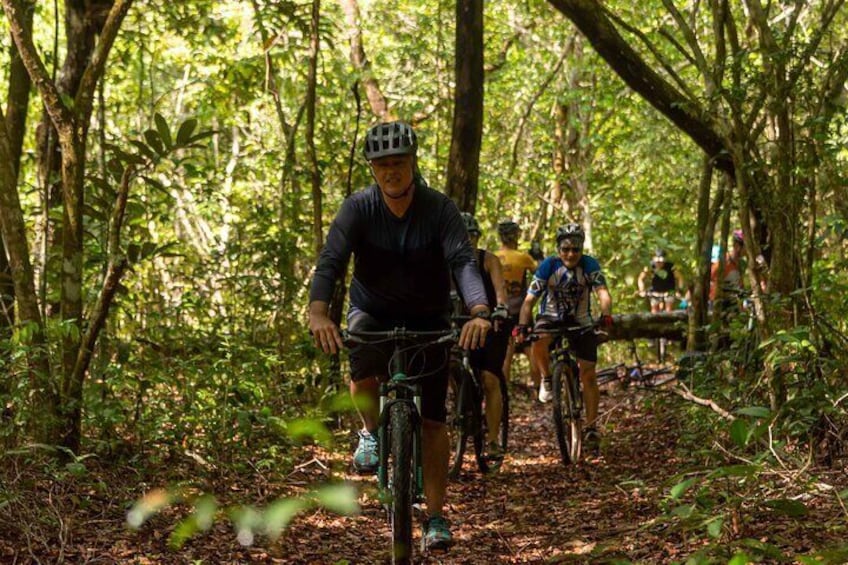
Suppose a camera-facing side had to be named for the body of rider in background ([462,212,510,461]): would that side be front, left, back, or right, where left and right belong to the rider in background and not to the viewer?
front

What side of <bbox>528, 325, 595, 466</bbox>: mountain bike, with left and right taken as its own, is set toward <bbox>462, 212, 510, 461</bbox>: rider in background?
right

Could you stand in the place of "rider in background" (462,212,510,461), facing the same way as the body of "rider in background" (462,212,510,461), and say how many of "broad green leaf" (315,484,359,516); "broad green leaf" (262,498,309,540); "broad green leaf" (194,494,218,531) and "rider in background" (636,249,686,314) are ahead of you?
3

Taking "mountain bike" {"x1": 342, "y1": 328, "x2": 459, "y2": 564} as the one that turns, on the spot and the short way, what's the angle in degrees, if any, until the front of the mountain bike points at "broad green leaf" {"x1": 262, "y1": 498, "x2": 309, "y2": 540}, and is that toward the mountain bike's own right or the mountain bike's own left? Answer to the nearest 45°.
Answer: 0° — it already faces it

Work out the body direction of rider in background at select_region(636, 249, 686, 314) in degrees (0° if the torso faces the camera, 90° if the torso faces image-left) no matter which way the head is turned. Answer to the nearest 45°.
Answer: approximately 0°

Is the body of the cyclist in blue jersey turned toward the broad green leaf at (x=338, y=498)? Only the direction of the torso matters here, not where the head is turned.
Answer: yes

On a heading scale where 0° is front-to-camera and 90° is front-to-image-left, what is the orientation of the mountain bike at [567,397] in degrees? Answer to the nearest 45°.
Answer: approximately 0°

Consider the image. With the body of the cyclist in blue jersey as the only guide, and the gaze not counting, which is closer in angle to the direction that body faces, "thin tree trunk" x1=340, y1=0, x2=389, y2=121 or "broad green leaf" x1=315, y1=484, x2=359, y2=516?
the broad green leaf

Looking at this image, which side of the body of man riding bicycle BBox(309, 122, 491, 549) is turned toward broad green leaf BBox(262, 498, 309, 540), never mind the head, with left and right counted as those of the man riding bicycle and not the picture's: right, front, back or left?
front

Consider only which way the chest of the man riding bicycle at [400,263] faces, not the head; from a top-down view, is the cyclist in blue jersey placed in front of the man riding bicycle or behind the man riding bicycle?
behind

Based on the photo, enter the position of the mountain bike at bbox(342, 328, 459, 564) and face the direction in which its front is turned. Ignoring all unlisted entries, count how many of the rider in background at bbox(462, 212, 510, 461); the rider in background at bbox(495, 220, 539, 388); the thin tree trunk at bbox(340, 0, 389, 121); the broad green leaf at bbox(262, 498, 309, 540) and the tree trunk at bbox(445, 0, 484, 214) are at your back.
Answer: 4

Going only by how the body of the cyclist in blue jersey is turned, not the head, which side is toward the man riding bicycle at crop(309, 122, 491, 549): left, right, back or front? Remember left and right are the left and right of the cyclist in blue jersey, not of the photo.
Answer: front

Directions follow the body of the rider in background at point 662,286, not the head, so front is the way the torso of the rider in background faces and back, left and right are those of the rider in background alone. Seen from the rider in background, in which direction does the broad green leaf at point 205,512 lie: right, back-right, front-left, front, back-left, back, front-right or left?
front

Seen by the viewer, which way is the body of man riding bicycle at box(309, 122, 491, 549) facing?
toward the camera
